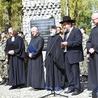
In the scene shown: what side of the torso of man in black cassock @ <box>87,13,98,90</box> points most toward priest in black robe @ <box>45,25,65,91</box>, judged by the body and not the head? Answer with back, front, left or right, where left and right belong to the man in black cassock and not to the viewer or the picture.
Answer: right

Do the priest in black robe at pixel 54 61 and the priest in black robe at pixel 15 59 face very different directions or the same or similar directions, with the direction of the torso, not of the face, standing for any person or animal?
same or similar directions

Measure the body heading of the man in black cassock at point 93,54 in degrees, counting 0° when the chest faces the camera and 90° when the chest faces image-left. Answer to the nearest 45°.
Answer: approximately 45°

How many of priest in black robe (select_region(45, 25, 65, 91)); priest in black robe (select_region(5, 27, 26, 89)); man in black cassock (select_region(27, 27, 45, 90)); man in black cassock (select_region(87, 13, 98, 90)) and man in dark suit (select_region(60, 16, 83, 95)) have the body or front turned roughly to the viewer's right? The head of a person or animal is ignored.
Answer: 0

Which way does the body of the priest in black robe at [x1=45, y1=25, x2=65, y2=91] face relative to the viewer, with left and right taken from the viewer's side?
facing the viewer and to the left of the viewer

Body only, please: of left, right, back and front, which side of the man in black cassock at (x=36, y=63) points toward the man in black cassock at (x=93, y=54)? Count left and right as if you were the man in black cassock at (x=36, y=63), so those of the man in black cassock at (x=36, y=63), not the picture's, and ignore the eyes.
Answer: left

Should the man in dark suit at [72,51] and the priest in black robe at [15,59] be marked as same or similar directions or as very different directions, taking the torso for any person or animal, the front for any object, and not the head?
same or similar directions

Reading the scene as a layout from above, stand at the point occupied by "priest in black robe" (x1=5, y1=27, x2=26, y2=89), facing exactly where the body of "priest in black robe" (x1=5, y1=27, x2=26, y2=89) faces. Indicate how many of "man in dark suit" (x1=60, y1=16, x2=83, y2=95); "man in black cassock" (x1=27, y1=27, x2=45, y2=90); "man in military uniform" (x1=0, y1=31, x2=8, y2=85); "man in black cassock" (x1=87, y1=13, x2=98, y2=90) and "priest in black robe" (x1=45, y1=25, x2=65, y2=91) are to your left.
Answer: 4

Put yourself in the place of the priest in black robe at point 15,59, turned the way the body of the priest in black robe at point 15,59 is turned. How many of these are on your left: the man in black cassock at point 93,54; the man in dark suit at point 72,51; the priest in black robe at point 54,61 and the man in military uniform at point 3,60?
3

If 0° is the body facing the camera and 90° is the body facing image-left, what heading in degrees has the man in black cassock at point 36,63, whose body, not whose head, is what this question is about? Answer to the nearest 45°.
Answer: approximately 45°

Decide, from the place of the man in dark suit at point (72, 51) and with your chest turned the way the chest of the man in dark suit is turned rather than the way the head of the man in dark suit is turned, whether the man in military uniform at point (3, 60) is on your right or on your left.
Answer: on your right

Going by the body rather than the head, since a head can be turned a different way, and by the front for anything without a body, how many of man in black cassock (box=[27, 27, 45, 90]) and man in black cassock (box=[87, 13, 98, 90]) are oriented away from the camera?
0

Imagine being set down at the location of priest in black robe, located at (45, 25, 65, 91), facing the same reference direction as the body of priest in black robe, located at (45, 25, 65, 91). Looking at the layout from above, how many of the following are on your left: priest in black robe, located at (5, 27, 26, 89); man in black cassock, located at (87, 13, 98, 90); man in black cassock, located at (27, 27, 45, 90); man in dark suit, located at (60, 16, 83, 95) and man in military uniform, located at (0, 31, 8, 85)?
2

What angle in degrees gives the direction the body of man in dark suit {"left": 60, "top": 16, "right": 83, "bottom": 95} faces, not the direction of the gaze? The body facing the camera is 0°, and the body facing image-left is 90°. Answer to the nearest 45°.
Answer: approximately 45°

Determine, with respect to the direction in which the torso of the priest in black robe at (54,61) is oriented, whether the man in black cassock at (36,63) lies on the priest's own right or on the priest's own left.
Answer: on the priest's own right

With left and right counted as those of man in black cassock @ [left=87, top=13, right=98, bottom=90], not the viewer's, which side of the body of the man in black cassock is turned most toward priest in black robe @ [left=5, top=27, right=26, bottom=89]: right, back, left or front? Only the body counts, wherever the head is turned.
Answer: right

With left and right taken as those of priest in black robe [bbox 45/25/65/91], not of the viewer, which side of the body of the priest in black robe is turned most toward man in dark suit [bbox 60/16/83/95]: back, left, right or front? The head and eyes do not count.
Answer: left

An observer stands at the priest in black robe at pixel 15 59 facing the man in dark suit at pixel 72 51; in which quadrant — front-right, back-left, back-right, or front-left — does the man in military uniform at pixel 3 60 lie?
back-left
